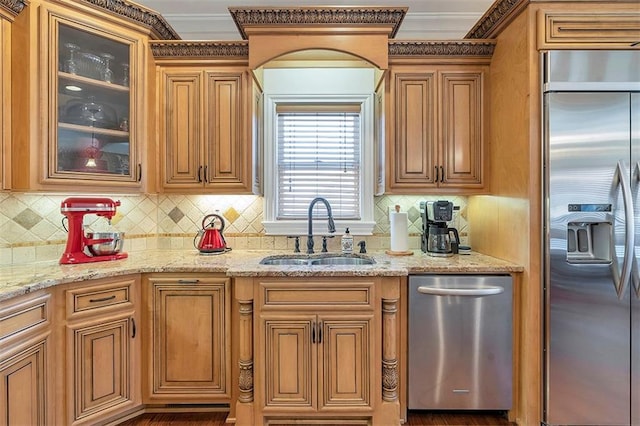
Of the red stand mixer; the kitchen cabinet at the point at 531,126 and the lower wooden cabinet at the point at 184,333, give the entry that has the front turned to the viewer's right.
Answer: the red stand mixer

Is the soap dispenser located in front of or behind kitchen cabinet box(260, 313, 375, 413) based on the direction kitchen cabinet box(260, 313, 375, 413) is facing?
behind

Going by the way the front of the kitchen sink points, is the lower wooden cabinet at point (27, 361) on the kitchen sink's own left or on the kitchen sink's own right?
on the kitchen sink's own right

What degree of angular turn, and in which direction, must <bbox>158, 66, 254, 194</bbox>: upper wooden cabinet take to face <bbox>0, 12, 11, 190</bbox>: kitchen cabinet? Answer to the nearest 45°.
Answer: approximately 90° to its right

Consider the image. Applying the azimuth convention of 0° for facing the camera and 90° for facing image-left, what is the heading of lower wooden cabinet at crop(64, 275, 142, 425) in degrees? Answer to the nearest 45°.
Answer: approximately 315°

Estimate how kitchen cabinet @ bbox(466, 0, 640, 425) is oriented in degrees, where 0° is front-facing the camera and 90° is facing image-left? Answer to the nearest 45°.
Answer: approximately 0°
